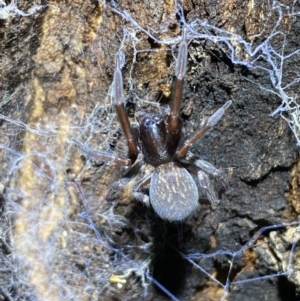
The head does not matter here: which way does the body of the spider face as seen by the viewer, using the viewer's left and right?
facing away from the viewer
